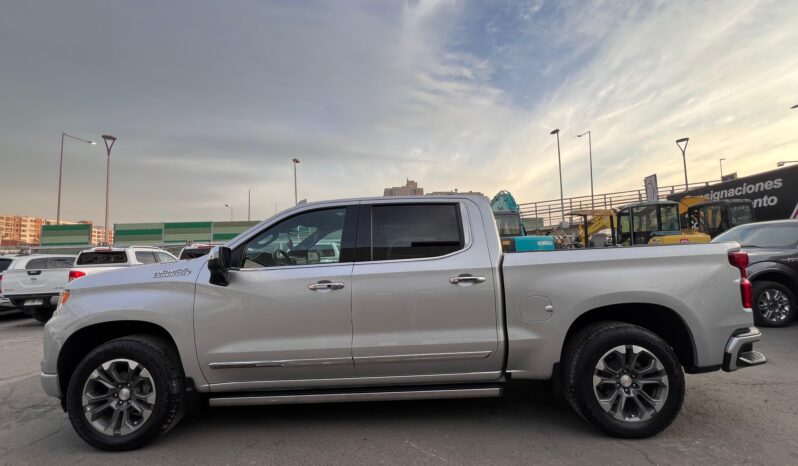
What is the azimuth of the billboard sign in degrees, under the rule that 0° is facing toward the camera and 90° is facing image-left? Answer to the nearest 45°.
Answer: approximately 45°

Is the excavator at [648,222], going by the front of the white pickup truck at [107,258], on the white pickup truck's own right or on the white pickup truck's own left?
on the white pickup truck's own right

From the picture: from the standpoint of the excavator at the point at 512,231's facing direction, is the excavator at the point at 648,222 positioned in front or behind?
behind

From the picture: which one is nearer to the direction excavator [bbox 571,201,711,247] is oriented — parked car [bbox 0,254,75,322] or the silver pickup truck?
the parked car

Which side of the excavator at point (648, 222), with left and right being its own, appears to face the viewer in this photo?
left

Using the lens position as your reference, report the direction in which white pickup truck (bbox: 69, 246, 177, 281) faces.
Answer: facing away from the viewer and to the right of the viewer

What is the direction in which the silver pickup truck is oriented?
to the viewer's left

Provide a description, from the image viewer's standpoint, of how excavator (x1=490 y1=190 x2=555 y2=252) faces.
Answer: facing to the left of the viewer
